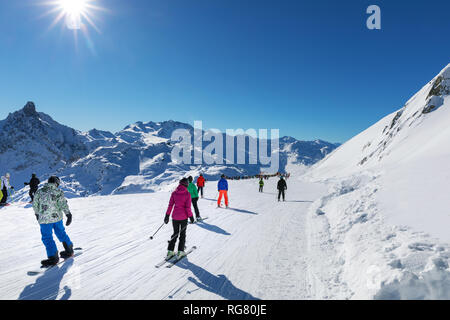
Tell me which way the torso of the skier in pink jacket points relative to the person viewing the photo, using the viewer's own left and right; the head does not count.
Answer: facing away from the viewer and to the right of the viewer

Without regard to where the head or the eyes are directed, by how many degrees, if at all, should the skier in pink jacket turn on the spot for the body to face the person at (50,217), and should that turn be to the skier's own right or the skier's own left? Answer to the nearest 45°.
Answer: approximately 135° to the skier's own left
